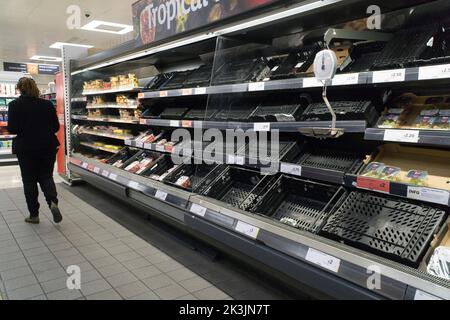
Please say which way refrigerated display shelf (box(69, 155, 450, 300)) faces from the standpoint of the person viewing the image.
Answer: facing the viewer and to the left of the viewer

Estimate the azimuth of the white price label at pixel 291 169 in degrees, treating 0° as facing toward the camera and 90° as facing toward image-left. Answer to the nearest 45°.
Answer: approximately 45°

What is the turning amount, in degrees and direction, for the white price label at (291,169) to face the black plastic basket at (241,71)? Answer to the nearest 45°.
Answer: approximately 90° to its right

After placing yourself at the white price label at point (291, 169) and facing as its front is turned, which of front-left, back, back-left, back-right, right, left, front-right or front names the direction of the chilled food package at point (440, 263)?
left

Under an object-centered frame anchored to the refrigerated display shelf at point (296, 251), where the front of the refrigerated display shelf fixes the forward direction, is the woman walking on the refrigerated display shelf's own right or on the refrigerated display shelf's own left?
on the refrigerated display shelf's own right

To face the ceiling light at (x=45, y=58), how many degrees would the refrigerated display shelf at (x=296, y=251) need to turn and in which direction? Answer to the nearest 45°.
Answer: approximately 90° to its right

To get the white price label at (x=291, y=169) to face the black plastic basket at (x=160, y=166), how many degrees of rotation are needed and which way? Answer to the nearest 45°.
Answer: approximately 90° to its right

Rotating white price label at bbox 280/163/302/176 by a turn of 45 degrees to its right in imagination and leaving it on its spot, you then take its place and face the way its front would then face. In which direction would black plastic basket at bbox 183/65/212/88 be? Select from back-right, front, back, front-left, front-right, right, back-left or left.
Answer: front-right

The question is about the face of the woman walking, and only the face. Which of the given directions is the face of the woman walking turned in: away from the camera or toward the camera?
away from the camera

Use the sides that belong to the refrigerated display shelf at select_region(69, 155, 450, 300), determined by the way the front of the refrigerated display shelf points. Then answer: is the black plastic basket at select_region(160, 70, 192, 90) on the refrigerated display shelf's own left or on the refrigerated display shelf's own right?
on the refrigerated display shelf's own right

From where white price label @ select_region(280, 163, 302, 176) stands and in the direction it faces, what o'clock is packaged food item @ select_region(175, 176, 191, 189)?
The packaged food item is roughly at 3 o'clock from the white price label.
